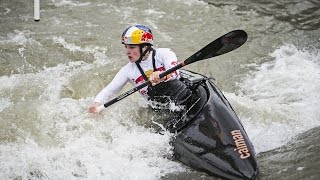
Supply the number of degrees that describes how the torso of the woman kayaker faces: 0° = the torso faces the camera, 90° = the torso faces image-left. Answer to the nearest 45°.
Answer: approximately 45°
